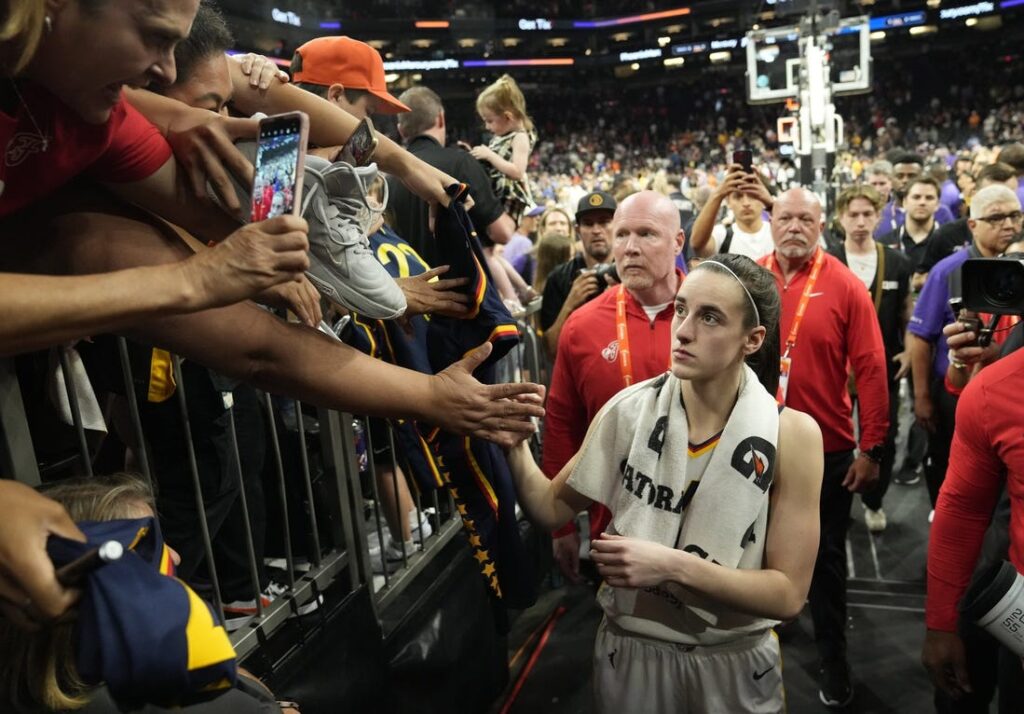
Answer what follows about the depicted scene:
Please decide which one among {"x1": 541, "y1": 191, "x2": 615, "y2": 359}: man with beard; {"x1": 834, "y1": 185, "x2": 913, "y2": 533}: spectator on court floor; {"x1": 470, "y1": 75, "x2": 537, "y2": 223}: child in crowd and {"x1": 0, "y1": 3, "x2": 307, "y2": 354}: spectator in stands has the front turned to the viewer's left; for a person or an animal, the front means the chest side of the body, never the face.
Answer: the child in crowd

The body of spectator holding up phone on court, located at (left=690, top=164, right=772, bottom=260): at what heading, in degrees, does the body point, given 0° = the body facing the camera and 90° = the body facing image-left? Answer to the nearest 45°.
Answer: approximately 0°

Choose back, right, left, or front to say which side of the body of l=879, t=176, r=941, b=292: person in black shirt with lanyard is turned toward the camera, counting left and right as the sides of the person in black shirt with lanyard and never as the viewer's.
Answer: front

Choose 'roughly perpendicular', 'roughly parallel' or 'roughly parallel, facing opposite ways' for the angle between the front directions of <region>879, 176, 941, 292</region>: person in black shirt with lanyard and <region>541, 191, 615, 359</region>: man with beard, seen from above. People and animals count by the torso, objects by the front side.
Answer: roughly parallel

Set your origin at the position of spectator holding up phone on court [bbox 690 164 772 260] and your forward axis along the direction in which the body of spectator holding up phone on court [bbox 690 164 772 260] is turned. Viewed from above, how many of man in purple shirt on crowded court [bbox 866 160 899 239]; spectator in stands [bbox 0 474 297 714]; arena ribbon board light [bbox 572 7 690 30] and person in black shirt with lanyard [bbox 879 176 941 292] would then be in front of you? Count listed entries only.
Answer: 1

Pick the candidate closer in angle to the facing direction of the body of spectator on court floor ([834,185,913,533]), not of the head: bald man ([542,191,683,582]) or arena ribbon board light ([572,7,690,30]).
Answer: the bald man

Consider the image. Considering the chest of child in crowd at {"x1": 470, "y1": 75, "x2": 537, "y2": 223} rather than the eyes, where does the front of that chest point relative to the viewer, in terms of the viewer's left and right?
facing to the left of the viewer

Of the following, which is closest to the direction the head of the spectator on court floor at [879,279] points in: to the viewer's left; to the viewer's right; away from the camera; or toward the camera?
toward the camera

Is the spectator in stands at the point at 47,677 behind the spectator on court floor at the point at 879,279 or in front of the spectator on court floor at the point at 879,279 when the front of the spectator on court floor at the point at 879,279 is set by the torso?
in front

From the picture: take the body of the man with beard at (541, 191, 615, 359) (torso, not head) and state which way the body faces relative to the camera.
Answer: toward the camera

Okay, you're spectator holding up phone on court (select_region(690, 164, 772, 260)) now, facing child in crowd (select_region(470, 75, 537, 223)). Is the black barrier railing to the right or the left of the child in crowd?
left

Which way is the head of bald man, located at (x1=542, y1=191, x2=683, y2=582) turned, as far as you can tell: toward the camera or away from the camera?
toward the camera

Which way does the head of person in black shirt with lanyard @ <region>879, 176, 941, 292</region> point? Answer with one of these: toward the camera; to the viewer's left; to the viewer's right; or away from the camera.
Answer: toward the camera
